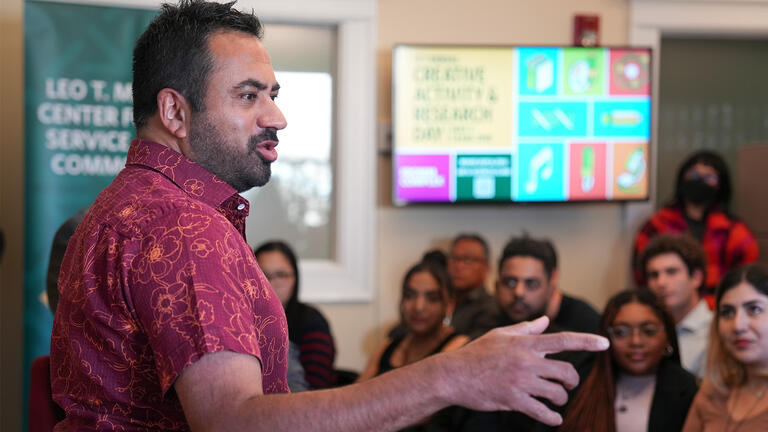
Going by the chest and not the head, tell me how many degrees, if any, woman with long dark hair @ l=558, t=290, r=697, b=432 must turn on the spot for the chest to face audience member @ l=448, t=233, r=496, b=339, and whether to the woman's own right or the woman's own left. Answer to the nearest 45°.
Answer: approximately 135° to the woman's own right

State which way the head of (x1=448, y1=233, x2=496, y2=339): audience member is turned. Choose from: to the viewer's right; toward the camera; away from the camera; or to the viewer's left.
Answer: toward the camera

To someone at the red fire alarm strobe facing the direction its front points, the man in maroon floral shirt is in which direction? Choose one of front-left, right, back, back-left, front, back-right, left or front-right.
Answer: front

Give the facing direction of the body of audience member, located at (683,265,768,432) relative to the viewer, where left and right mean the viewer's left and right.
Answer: facing the viewer and to the left of the viewer

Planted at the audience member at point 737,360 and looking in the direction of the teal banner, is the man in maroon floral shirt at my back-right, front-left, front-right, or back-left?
front-left

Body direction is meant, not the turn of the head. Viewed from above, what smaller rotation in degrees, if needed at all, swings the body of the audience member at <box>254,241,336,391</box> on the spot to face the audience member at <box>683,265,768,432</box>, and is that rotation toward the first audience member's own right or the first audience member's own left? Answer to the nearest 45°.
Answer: approximately 90° to the first audience member's own left

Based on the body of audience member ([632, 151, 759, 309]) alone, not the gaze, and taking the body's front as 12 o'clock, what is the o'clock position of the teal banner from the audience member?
The teal banner is roughly at 2 o'clock from the audience member.

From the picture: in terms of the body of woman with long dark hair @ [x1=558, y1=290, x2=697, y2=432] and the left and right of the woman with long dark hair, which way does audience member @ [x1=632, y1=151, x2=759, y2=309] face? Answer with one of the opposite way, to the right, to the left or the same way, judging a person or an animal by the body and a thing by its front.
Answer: the same way

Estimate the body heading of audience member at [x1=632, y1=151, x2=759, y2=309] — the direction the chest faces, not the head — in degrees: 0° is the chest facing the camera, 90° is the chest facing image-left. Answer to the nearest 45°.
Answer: approximately 0°

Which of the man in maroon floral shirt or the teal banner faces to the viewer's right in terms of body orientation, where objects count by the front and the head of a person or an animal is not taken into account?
the man in maroon floral shirt

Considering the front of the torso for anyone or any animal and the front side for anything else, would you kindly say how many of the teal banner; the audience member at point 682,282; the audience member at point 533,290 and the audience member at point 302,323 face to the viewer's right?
0

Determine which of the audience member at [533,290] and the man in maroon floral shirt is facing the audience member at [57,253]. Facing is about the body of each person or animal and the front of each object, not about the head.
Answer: the audience member at [533,290]

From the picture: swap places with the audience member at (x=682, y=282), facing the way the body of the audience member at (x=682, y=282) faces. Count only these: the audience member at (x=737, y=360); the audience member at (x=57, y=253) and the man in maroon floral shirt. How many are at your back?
0

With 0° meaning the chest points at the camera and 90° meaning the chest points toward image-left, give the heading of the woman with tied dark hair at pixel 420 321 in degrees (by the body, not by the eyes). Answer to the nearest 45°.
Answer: approximately 0°

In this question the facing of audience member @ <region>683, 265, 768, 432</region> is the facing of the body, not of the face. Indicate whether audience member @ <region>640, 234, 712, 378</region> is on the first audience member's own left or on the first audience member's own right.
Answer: on the first audience member's own right

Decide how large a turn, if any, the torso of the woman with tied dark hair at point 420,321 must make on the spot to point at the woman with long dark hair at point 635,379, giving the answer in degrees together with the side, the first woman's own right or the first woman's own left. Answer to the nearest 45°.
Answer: approximately 45° to the first woman's own left

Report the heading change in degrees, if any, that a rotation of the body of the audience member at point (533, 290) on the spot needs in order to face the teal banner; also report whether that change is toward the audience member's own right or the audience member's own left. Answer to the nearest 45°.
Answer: approximately 45° to the audience member's own right

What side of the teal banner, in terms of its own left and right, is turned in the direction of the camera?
front

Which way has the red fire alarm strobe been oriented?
toward the camera

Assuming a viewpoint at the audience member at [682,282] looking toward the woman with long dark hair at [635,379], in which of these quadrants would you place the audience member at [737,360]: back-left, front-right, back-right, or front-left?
front-left
